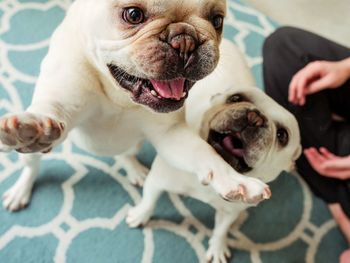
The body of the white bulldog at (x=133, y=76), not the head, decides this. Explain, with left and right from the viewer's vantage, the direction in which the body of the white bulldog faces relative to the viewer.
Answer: facing the viewer and to the right of the viewer
